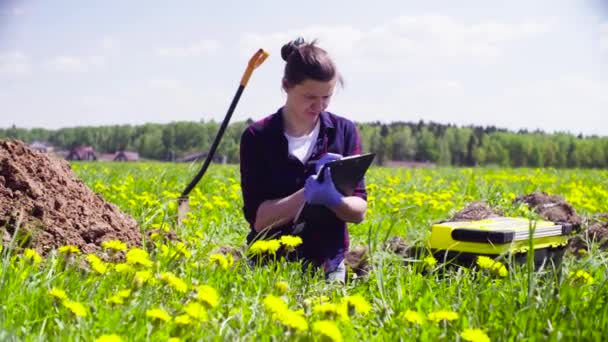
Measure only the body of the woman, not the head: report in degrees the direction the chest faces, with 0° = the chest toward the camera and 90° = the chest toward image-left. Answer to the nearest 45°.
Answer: approximately 315°

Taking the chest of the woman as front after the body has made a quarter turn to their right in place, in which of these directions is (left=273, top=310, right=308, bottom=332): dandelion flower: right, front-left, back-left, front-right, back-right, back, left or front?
front-left

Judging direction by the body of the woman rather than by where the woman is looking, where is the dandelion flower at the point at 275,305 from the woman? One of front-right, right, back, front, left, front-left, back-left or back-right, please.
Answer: front-right

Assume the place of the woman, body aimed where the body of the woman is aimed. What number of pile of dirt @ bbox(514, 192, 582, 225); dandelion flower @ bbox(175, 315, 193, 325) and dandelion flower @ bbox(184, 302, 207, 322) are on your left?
1

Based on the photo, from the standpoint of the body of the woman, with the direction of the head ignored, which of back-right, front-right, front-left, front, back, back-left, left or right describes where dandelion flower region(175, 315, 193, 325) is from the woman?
front-right

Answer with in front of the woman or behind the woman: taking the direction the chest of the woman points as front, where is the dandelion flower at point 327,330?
in front

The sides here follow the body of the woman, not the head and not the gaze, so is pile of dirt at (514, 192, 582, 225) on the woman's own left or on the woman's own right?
on the woman's own left

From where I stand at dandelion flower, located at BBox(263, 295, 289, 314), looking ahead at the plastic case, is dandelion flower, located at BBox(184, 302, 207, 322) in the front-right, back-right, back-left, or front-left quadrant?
back-left

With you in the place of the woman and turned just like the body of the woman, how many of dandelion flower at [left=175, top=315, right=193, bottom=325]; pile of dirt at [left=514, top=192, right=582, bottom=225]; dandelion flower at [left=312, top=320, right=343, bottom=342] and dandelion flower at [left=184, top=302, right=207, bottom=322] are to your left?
1

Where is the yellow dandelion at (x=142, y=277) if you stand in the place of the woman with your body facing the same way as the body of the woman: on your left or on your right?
on your right
